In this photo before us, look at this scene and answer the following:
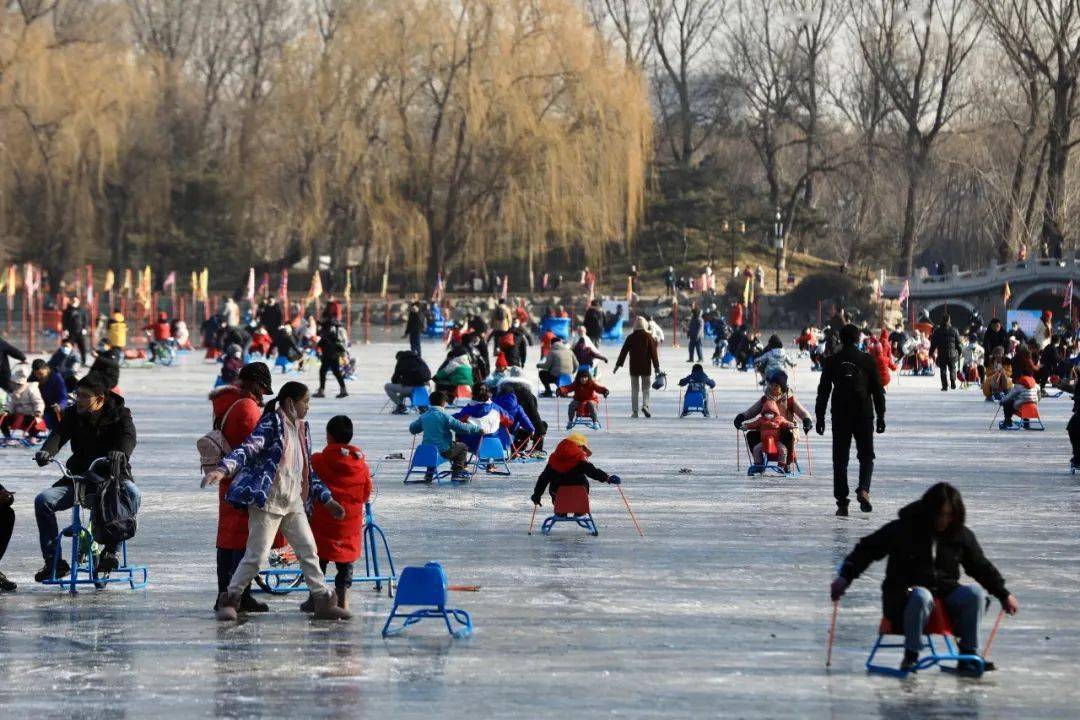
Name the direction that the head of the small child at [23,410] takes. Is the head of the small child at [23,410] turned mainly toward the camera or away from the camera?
toward the camera

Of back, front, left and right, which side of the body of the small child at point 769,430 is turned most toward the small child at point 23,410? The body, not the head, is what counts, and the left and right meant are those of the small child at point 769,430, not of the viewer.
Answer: right

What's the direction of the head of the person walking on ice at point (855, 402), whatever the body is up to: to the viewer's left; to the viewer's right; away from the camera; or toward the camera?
away from the camera

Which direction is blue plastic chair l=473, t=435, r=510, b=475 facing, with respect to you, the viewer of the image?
facing away from the viewer

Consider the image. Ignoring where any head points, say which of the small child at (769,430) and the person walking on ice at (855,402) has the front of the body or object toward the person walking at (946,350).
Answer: the person walking on ice

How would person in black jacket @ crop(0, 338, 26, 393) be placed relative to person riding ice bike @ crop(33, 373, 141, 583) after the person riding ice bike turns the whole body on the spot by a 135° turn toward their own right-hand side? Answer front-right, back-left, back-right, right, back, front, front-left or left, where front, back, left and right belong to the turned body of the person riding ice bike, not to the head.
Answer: front

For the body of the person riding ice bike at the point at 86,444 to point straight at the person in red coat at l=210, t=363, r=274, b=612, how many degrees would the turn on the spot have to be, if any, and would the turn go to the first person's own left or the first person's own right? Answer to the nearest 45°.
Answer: approximately 90° to the first person's own left

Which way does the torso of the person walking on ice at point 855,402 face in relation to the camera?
away from the camera

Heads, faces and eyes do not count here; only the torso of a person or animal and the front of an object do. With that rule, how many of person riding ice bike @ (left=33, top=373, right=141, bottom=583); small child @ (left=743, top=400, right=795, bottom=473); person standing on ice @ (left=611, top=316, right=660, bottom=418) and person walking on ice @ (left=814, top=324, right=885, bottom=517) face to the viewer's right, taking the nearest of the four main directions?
0

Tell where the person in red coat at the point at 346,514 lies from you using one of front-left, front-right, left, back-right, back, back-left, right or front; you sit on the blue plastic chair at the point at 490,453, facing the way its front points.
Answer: back

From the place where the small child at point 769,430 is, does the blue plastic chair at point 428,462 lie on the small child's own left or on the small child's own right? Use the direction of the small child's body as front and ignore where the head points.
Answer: on the small child's own right

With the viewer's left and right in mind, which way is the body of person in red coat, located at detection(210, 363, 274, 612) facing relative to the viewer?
facing to the right of the viewer

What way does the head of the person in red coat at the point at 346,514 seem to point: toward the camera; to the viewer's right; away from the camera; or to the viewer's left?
away from the camera

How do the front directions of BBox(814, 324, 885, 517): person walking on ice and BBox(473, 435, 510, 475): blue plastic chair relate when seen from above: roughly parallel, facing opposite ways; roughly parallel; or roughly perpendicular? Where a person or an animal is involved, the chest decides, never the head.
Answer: roughly parallel

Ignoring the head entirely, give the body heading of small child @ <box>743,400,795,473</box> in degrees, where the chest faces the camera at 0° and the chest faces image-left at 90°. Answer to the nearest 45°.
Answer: approximately 0°
